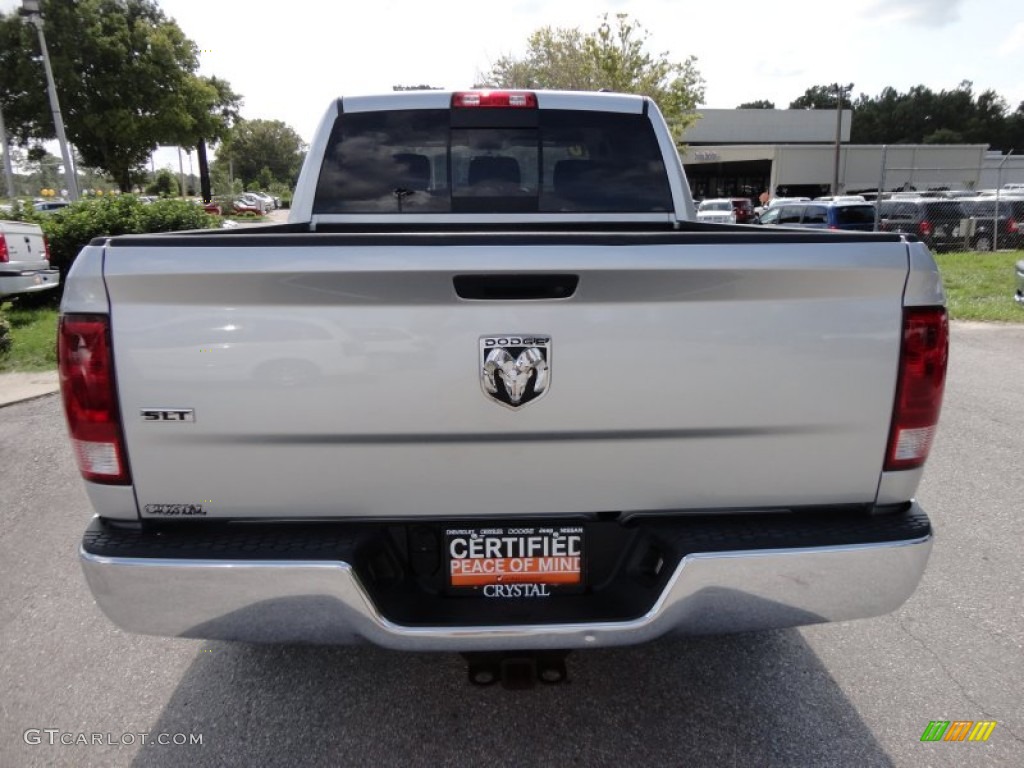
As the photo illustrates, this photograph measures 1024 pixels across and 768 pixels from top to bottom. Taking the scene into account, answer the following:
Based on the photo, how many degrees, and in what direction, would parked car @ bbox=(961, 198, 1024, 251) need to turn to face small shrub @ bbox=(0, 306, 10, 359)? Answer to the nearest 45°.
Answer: approximately 90° to its left

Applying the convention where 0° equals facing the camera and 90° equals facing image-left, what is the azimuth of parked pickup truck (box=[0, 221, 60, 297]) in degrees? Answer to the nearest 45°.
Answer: approximately 135°

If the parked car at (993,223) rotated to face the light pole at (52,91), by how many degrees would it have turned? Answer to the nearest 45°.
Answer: approximately 90° to its left

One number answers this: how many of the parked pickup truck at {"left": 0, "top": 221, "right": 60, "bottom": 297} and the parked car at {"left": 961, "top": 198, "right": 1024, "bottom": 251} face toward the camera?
0

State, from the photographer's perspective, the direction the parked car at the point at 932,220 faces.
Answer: facing away from the viewer and to the left of the viewer

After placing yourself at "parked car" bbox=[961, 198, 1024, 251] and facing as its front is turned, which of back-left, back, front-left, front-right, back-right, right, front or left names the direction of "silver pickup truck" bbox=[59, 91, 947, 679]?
back-left

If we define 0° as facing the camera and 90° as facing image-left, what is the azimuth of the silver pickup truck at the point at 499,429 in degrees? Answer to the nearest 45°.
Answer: approximately 180°

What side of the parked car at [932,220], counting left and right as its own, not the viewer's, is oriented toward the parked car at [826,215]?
left

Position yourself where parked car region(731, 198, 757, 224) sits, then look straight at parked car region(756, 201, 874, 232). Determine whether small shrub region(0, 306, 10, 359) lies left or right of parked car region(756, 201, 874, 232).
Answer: right

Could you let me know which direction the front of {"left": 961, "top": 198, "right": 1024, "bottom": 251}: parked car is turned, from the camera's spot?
facing away from the viewer and to the left of the viewer

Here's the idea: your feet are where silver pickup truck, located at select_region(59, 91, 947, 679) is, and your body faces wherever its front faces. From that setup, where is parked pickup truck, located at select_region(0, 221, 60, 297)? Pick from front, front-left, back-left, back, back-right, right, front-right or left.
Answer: front-left

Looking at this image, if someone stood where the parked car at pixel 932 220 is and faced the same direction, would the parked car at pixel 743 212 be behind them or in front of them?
in front
